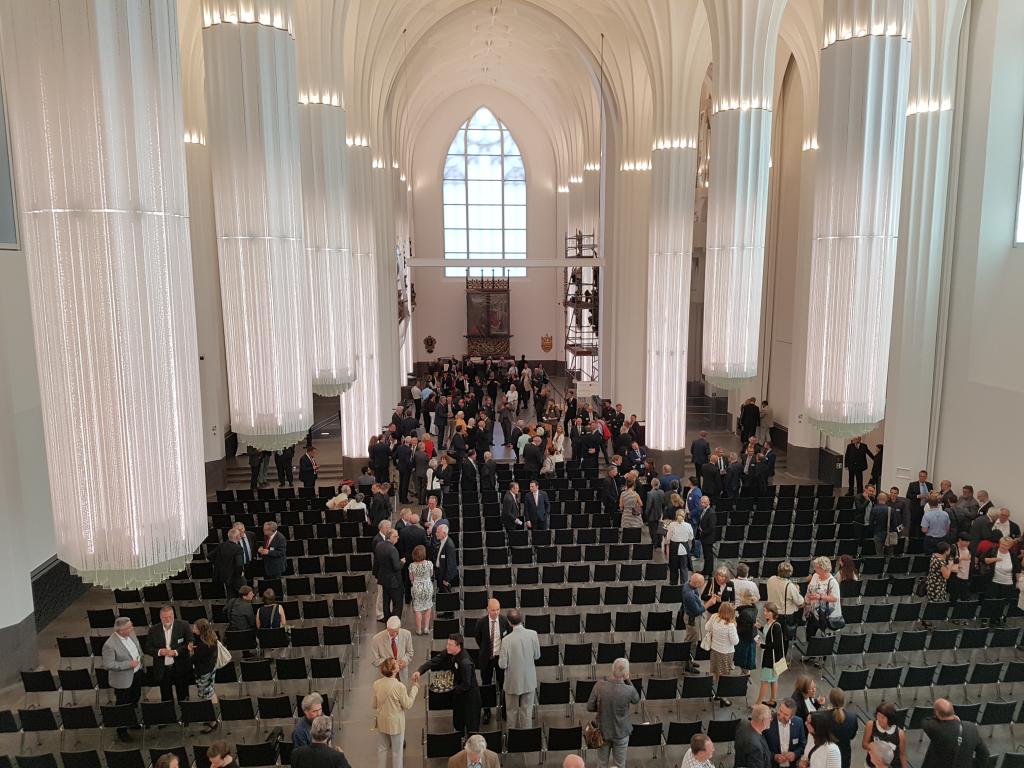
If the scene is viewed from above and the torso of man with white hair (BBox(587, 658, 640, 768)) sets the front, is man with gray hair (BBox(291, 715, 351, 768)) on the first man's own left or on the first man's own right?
on the first man's own left

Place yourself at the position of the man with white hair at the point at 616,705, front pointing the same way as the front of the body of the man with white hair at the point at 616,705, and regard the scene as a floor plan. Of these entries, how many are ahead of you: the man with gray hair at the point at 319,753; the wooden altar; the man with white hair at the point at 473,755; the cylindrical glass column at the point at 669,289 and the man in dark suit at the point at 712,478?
3

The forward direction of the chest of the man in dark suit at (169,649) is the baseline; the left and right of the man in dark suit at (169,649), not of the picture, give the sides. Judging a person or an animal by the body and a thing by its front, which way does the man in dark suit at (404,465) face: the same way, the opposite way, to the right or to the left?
the opposite way

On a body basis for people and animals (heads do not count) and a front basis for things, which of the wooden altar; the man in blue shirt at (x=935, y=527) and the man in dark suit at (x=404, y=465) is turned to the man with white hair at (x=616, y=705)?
the wooden altar

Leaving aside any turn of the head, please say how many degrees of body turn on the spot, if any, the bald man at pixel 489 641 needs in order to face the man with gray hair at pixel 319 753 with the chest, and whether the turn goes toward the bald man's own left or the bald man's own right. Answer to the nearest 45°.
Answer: approximately 45° to the bald man's own right

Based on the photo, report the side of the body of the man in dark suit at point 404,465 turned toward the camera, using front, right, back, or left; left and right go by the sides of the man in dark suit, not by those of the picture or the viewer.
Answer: back

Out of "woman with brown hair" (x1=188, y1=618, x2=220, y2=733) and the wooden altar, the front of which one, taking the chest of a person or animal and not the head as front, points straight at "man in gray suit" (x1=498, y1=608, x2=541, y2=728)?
the wooden altar

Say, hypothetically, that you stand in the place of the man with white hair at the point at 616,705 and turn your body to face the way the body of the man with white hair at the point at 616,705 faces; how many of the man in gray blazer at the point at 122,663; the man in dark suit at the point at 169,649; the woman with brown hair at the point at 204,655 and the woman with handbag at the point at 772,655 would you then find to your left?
3

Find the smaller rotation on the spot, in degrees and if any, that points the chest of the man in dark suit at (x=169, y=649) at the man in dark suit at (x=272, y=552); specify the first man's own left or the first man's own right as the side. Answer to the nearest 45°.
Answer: approximately 135° to the first man's own left

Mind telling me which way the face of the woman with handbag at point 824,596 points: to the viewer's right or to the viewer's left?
to the viewer's left
